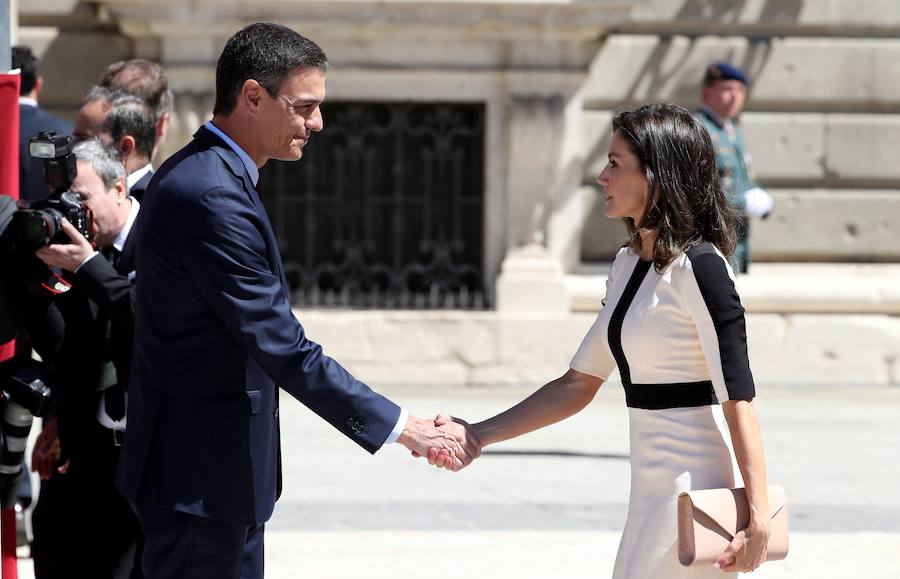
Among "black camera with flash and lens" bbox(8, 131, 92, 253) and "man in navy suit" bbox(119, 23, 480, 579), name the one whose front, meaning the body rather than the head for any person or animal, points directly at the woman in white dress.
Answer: the man in navy suit

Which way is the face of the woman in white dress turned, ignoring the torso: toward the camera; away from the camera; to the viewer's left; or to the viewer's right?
to the viewer's left

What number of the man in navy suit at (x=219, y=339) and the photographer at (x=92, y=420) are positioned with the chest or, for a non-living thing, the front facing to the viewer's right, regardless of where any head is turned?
1

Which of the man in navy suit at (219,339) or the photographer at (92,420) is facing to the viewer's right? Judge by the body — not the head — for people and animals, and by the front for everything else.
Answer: the man in navy suit

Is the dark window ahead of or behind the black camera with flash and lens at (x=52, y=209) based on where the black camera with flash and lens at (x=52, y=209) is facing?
behind

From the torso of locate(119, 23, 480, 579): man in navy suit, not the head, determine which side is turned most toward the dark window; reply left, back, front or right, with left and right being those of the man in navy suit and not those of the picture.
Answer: left

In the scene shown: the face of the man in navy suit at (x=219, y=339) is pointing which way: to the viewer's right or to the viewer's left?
to the viewer's right

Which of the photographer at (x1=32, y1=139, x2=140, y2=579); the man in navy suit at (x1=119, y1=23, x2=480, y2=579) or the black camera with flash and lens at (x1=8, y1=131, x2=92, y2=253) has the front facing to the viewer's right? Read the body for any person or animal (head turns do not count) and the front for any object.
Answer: the man in navy suit

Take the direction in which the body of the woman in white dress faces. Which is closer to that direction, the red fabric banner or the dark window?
the red fabric banner

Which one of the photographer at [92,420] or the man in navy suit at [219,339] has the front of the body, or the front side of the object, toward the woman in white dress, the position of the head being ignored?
the man in navy suit

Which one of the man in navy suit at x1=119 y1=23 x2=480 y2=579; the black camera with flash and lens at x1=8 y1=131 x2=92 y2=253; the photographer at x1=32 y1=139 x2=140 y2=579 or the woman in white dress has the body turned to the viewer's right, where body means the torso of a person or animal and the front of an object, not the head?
the man in navy suit

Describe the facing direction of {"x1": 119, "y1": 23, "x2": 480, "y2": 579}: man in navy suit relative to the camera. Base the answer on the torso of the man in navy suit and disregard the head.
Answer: to the viewer's right
